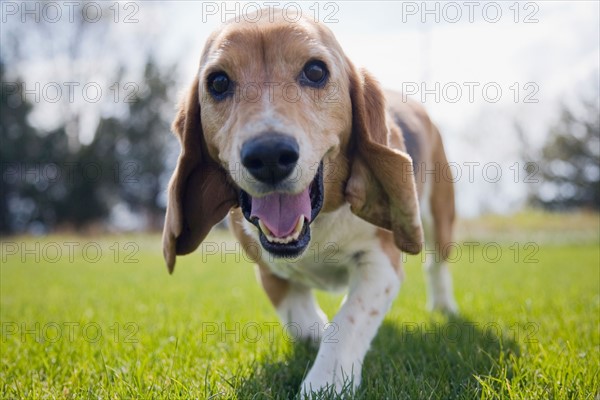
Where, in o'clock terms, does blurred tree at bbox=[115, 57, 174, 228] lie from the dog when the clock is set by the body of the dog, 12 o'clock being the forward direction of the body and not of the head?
The blurred tree is roughly at 4 o'clock from the dog.

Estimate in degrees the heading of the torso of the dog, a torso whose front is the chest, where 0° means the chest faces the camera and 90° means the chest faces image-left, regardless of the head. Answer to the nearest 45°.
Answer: approximately 45°

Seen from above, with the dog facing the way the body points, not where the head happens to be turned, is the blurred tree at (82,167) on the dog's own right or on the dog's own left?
on the dog's own right

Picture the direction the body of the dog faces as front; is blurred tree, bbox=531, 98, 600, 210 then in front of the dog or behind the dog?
behind
